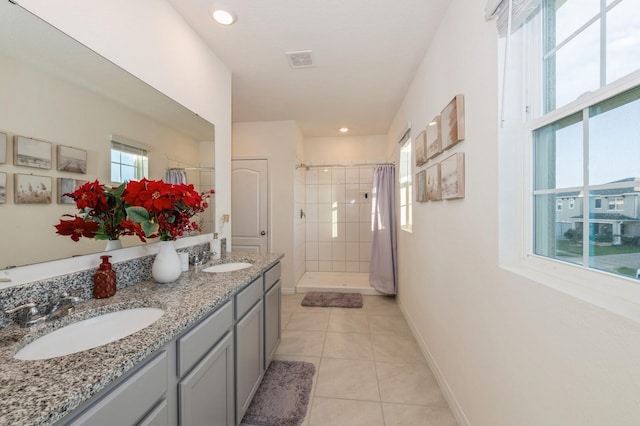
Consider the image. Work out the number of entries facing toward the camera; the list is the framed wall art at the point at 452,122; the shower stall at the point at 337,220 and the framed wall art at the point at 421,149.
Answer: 1

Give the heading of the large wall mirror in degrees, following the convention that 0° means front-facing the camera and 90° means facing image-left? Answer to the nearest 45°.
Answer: approximately 315°

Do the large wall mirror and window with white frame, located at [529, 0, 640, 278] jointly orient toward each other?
yes

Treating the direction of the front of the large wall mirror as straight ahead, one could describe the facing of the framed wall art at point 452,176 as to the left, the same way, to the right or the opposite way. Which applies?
the opposite way

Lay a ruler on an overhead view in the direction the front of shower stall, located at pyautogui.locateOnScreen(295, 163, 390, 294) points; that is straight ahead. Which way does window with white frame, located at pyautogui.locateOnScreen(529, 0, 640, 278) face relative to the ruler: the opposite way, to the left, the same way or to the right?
to the right

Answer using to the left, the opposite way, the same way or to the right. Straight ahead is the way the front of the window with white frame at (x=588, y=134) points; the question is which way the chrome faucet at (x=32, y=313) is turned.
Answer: the opposite way

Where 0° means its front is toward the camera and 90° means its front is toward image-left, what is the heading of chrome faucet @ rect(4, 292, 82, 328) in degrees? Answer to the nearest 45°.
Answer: approximately 315°

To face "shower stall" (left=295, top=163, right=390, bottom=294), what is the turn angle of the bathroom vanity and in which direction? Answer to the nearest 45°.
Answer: approximately 90° to its left

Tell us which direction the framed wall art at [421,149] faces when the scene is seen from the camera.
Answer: facing to the left of the viewer

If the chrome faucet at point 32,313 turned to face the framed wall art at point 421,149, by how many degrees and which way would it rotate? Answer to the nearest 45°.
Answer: approximately 45° to its left

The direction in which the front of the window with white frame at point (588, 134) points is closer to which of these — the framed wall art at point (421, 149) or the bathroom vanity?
the bathroom vanity

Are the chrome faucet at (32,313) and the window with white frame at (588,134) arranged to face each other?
yes

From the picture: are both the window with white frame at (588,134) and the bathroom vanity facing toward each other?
yes

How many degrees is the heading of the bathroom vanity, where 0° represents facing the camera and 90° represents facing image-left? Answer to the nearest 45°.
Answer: approximately 315°

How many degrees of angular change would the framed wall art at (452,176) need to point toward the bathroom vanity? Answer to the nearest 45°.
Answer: approximately 45° to its left

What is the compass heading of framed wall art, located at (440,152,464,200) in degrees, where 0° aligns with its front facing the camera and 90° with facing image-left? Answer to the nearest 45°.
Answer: approximately 90°

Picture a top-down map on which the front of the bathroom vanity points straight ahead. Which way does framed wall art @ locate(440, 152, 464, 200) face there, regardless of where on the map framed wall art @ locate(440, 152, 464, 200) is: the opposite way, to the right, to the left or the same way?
the opposite way
